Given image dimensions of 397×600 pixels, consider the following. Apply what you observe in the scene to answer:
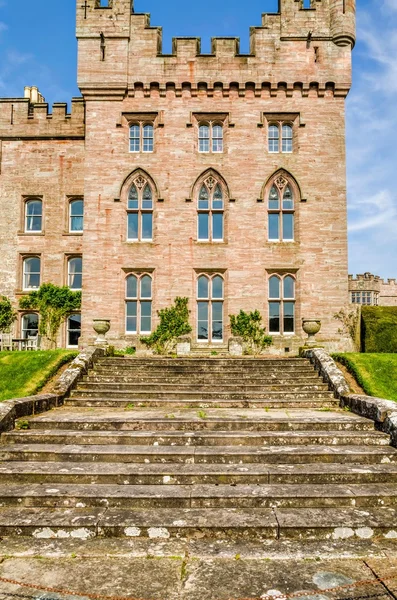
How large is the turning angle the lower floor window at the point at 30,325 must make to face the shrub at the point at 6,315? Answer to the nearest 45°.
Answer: approximately 90° to its right

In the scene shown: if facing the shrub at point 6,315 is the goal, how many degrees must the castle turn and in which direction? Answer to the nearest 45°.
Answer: approximately 90° to its right

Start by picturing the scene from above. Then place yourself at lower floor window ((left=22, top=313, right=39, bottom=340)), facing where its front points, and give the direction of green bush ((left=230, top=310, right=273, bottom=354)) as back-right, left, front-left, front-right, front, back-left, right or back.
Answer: front-left

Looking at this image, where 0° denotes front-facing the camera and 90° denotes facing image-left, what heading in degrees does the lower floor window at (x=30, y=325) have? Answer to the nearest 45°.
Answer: approximately 0°

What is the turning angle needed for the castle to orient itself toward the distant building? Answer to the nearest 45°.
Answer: approximately 135° to its left

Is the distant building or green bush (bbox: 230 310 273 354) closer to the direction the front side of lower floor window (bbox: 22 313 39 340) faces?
the green bush

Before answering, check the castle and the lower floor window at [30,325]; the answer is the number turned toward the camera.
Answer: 2

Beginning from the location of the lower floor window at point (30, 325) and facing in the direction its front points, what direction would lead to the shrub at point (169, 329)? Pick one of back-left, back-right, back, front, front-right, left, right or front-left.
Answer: front-left
